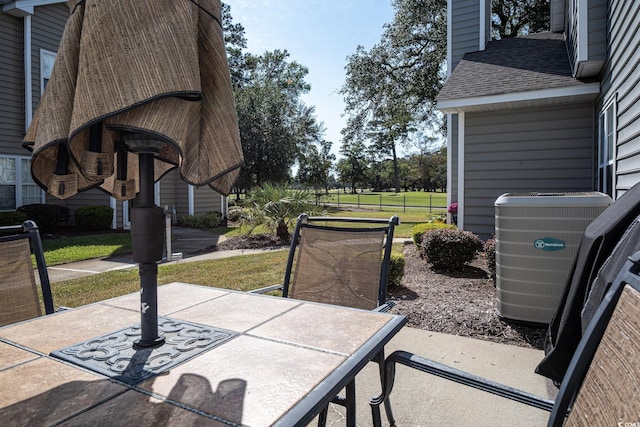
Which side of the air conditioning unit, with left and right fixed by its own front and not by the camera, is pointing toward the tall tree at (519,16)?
back

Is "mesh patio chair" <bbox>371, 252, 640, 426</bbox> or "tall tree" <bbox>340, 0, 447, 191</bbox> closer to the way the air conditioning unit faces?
the mesh patio chair

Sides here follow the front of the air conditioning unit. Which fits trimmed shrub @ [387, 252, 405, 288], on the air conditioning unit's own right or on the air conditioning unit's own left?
on the air conditioning unit's own right

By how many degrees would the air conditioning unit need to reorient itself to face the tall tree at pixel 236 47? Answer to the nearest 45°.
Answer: approximately 135° to its right

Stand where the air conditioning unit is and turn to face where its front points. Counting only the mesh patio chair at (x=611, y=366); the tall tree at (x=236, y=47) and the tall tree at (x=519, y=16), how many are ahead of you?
1

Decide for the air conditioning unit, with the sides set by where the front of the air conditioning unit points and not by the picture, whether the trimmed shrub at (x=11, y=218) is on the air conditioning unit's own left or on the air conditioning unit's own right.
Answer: on the air conditioning unit's own right

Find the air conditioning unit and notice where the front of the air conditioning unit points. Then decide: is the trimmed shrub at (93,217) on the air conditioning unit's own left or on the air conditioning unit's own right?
on the air conditioning unit's own right

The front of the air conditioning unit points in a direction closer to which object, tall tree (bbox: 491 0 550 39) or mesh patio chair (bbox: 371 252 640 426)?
the mesh patio chair

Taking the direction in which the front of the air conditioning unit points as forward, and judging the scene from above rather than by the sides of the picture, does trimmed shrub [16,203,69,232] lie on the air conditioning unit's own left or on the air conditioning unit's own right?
on the air conditioning unit's own right

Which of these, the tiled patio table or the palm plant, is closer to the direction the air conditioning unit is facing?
the tiled patio table

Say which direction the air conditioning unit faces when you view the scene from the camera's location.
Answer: facing the viewer

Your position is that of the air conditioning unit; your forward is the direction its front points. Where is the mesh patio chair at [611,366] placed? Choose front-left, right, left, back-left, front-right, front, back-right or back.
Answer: front

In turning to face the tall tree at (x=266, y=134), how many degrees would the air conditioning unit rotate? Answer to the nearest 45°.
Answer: approximately 135° to its right

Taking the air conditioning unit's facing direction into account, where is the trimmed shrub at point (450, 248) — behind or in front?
behind

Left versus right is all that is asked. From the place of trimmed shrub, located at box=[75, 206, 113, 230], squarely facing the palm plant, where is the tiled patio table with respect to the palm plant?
right
